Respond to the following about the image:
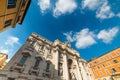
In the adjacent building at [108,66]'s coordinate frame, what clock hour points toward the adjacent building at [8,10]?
the adjacent building at [8,10] is roughly at 11 o'clock from the adjacent building at [108,66].

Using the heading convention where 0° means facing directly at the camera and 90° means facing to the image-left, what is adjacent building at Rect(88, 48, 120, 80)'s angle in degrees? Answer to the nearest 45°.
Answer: approximately 45°
